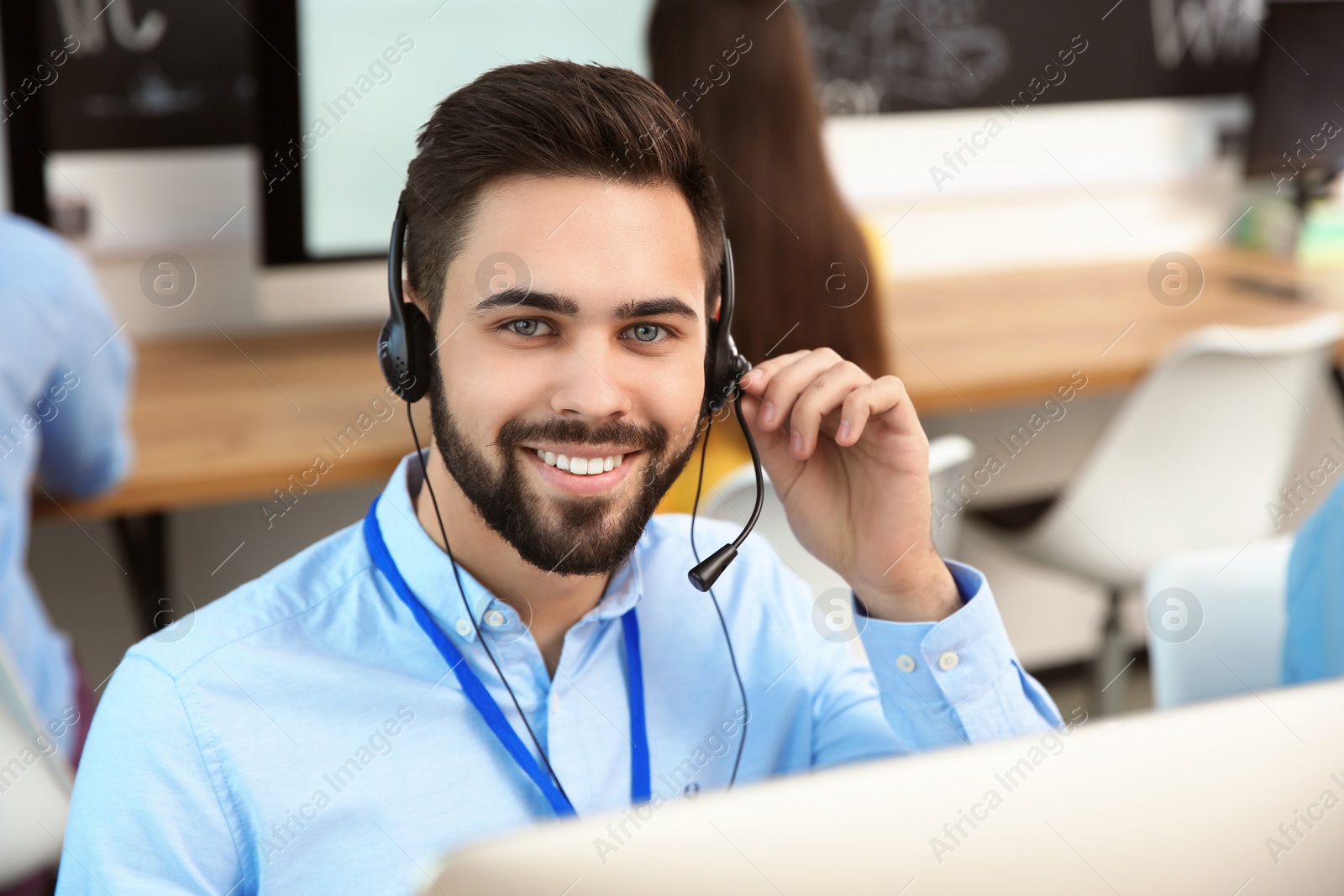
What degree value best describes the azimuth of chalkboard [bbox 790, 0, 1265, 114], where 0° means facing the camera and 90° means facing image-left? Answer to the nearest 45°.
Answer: approximately 0°

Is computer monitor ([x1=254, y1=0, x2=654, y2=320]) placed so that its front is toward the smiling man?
yes

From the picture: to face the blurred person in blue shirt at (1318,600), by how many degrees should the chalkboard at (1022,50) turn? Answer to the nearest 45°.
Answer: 0° — it already faces them

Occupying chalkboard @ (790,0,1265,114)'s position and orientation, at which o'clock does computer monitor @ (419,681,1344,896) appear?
The computer monitor is roughly at 12 o'clock from the chalkboard.

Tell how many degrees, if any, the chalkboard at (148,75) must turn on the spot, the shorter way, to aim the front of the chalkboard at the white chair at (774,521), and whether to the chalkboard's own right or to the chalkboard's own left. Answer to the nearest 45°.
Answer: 0° — it already faces it

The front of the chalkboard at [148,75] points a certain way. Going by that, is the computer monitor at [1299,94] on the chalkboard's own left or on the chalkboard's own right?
on the chalkboard's own left

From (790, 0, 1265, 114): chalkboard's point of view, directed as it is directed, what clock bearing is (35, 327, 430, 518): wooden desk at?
The wooden desk is roughly at 1 o'clock from the chalkboard.
